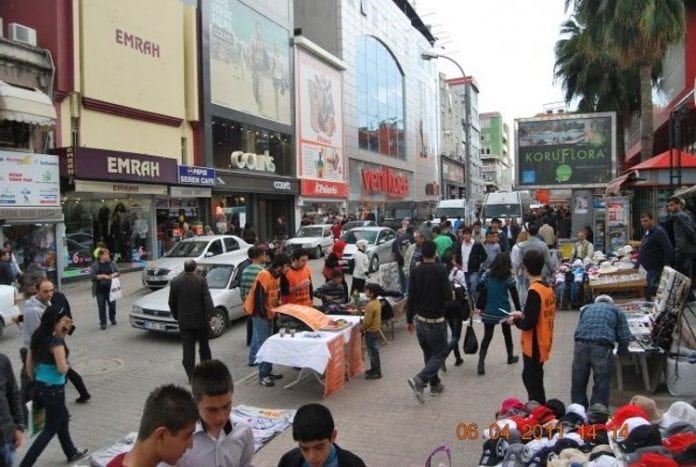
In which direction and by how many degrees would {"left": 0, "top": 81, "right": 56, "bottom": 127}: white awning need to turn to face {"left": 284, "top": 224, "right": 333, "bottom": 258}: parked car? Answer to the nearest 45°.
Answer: approximately 90° to its left

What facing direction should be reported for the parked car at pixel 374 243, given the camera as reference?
facing the viewer and to the left of the viewer

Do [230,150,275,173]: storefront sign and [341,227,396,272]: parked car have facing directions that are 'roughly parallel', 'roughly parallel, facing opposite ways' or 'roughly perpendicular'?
roughly perpendicular

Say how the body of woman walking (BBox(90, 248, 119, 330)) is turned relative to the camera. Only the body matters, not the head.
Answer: toward the camera

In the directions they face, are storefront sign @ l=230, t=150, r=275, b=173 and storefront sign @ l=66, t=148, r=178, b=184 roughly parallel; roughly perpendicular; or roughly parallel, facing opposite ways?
roughly parallel

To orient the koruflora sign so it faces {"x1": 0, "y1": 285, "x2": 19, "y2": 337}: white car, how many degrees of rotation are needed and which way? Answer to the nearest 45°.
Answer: approximately 45° to its right

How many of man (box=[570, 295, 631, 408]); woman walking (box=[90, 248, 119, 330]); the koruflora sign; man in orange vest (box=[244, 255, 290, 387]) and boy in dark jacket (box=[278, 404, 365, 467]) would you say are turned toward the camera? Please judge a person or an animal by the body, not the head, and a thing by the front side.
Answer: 3

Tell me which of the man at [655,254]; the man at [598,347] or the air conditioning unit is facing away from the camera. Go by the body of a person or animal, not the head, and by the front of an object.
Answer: the man at [598,347]

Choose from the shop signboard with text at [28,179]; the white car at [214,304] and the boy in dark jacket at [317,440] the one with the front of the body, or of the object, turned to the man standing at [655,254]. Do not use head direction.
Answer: the shop signboard with text

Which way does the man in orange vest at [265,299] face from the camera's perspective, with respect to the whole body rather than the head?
to the viewer's right

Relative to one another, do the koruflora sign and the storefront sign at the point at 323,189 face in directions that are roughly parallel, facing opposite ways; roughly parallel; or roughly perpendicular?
roughly perpendicular

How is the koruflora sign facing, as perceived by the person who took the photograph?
facing the viewer

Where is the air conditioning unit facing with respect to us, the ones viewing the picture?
facing the viewer and to the right of the viewer

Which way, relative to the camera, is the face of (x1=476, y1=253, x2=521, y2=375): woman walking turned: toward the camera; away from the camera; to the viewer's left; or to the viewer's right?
away from the camera
